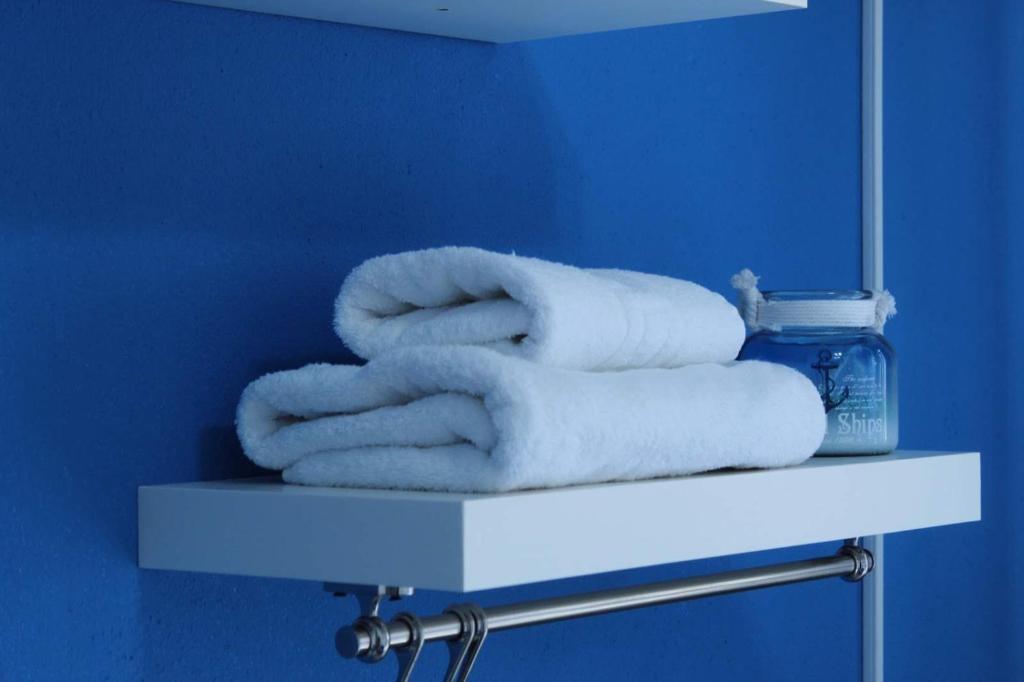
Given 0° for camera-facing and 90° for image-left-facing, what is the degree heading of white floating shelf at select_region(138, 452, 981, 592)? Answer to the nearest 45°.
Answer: approximately 315°

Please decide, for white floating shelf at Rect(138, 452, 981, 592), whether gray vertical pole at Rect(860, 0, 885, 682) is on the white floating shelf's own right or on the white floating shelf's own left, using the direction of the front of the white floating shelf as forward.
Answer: on the white floating shelf's own left
